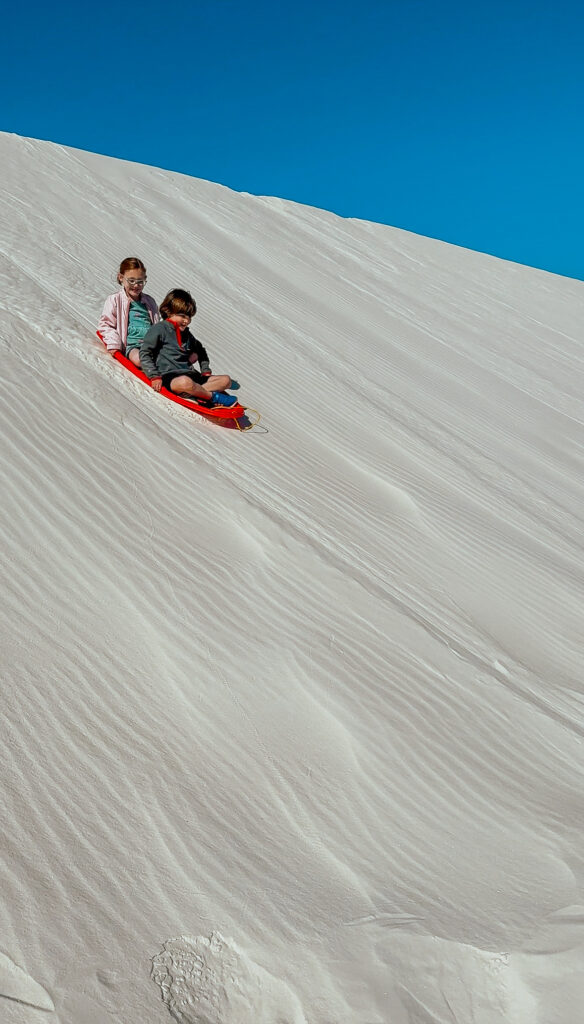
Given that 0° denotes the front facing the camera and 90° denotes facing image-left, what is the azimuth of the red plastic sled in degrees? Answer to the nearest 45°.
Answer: approximately 315°

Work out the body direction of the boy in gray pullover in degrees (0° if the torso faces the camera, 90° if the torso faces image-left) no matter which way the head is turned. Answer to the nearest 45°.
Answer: approximately 315°

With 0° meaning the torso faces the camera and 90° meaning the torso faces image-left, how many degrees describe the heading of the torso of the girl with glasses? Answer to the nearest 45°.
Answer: approximately 315°
